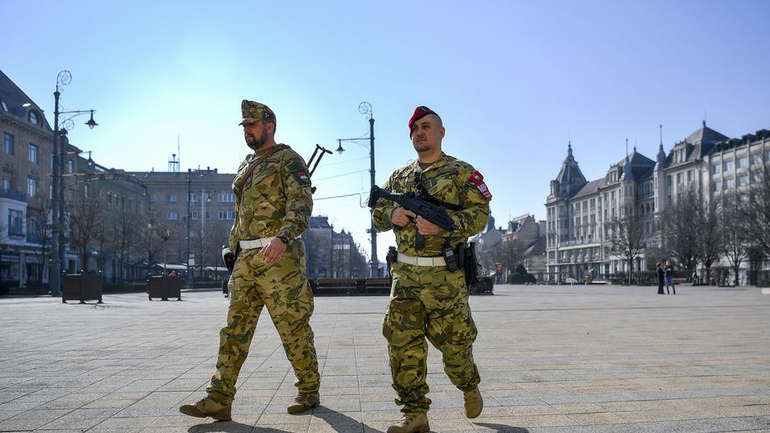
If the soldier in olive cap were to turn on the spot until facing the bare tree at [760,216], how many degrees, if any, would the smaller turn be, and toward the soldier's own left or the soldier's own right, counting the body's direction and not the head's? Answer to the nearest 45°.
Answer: approximately 180°

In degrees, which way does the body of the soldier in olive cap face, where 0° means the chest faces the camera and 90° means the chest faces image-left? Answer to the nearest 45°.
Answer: approximately 45°
